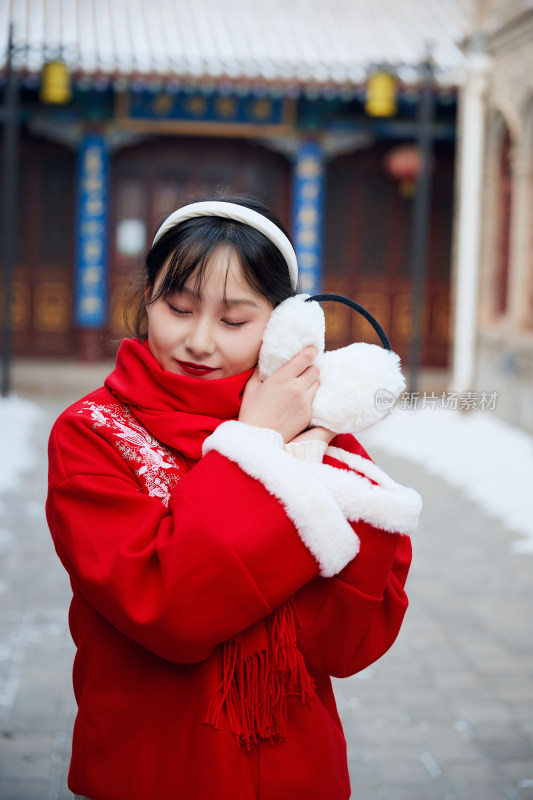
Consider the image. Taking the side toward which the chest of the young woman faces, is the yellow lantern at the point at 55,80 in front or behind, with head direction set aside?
behind

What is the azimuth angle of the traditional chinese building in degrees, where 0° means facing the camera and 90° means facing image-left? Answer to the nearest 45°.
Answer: approximately 0°

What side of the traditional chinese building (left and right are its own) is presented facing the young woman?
front

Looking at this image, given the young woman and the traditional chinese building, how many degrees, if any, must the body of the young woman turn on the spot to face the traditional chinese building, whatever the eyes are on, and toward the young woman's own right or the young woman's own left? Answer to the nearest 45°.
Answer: approximately 180°

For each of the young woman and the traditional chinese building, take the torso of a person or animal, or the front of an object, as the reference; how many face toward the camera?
2

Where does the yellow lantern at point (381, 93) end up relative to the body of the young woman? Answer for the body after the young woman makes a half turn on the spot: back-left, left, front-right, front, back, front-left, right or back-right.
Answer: front

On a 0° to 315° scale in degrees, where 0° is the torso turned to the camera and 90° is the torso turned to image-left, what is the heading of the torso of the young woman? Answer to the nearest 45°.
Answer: approximately 0°
